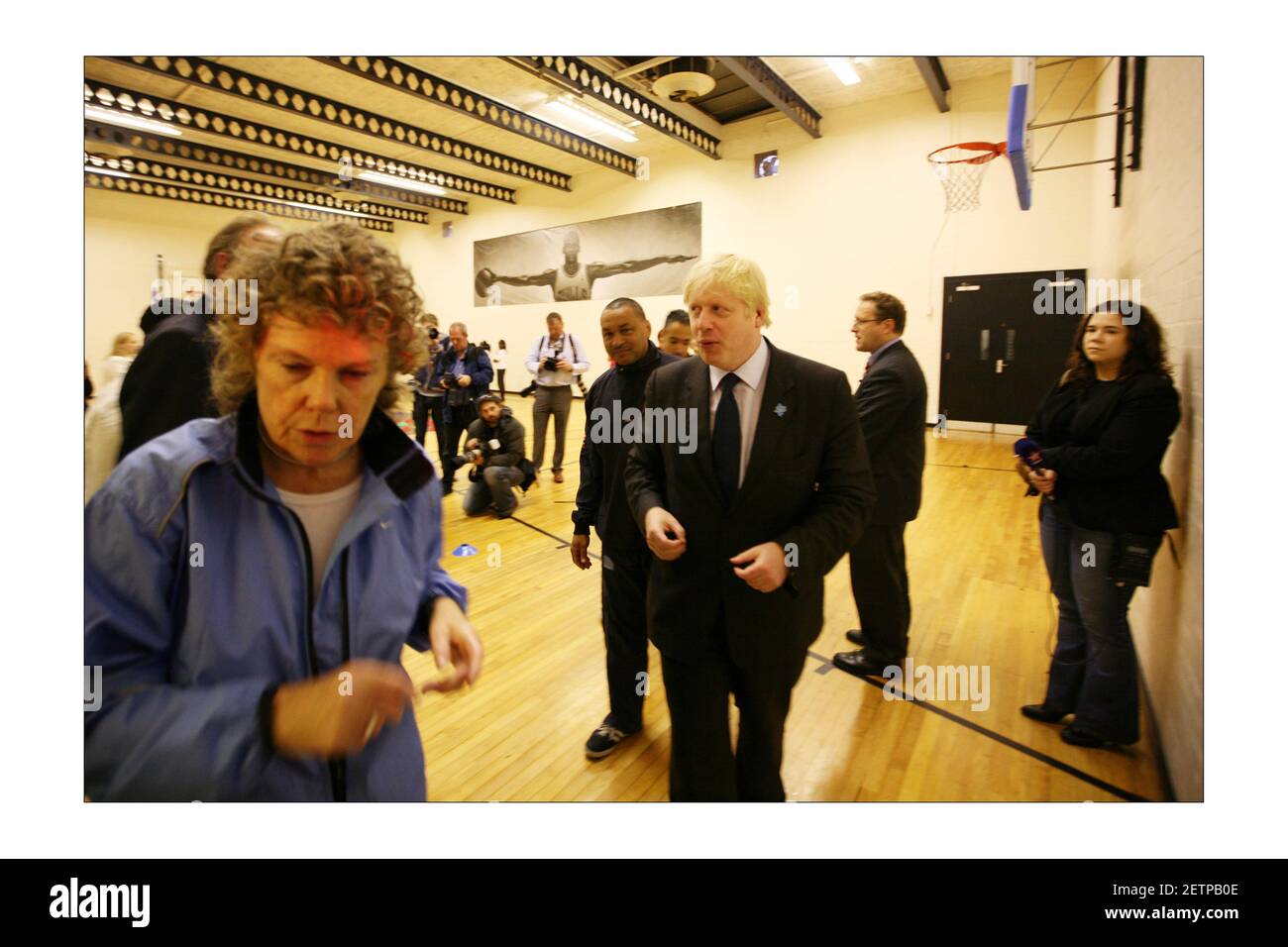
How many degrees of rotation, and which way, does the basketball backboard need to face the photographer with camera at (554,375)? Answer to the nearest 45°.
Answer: approximately 45° to its right

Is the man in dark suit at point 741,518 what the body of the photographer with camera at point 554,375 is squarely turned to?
yes

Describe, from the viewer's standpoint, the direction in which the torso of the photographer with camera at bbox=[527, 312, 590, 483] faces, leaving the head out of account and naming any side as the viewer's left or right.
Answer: facing the viewer

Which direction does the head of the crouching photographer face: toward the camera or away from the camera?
toward the camera

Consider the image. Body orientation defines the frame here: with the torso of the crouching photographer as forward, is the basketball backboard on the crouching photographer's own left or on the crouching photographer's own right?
on the crouching photographer's own left

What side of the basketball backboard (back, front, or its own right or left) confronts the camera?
left

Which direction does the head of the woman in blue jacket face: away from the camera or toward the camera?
toward the camera

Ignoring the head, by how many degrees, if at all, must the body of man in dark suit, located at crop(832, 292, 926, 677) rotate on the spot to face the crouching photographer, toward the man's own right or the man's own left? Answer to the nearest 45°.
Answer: approximately 45° to the man's own right

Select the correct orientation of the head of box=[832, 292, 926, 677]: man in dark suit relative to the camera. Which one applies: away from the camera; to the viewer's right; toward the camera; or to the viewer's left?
to the viewer's left

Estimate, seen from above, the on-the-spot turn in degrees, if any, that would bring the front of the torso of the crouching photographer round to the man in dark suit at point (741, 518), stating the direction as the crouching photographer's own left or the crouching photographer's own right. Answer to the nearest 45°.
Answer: approximately 45° to the crouching photographer's own left

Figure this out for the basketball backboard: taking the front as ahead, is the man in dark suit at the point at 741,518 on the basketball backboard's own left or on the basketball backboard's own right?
on the basketball backboard's own left

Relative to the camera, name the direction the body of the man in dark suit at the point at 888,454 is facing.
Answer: to the viewer's left
